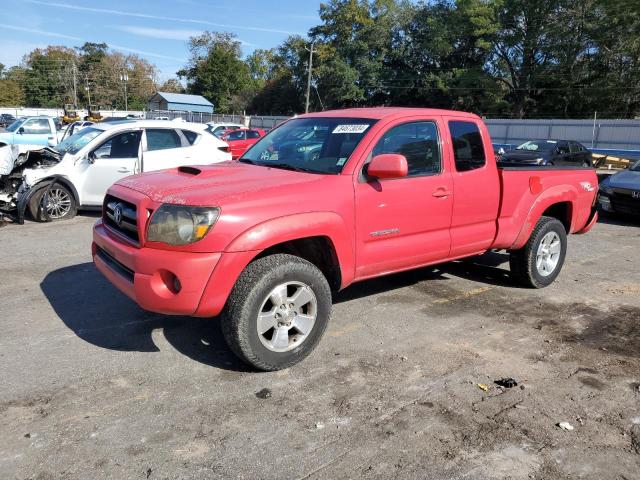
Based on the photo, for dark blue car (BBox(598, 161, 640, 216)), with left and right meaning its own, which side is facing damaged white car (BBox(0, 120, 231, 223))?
front

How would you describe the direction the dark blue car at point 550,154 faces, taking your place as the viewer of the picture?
facing the viewer and to the left of the viewer

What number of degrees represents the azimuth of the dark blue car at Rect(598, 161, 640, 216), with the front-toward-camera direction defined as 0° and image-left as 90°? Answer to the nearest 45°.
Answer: approximately 45°

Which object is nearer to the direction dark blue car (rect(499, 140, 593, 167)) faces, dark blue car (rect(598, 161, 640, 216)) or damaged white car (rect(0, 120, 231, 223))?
the damaged white car

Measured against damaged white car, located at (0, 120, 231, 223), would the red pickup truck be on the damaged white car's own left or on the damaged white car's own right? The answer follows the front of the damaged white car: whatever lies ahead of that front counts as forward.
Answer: on the damaged white car's own left

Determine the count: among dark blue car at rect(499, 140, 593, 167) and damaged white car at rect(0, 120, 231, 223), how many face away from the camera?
0

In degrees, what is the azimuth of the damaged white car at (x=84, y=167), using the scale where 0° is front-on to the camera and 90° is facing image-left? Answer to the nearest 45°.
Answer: approximately 45°

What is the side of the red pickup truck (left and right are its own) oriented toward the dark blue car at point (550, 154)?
back

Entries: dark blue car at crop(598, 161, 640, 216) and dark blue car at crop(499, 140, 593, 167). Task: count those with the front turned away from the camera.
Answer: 0
